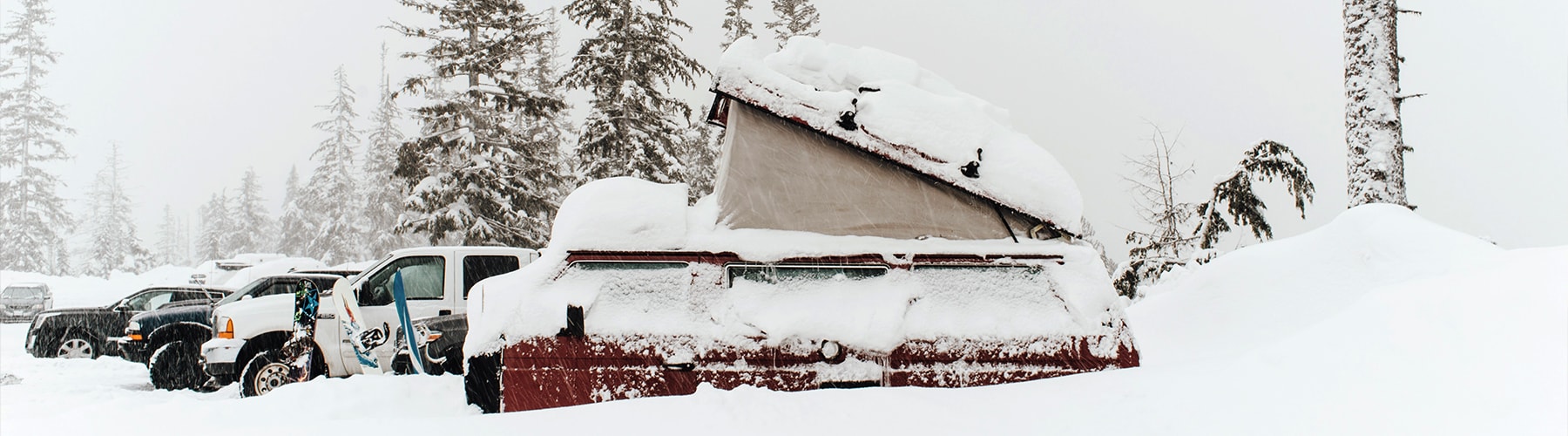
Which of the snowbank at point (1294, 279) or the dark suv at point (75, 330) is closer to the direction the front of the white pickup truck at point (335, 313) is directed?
the dark suv

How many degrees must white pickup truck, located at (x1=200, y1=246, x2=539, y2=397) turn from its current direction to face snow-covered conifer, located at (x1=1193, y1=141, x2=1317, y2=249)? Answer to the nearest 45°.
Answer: approximately 180°

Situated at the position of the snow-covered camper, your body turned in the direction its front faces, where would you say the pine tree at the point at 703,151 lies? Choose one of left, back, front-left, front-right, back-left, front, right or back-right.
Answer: right

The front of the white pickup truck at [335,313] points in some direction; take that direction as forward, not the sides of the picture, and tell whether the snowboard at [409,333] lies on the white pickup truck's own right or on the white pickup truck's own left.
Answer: on the white pickup truck's own left

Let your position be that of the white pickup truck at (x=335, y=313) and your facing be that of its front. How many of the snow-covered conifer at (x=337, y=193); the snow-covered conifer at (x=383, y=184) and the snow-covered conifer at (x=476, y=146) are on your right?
3

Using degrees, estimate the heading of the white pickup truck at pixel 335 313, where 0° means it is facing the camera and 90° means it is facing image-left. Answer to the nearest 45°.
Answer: approximately 90°

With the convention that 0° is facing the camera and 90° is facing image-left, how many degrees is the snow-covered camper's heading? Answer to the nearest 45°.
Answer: approximately 90°

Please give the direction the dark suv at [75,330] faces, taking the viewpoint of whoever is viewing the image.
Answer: facing to the left of the viewer

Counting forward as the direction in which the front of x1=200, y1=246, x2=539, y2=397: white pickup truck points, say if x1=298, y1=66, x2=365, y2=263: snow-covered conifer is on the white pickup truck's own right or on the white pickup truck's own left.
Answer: on the white pickup truck's own right

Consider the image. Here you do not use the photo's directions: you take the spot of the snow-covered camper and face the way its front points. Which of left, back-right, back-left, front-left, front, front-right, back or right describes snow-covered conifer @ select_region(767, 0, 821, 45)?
right

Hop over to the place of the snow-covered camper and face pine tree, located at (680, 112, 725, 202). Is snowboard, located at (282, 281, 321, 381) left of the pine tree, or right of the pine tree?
left
